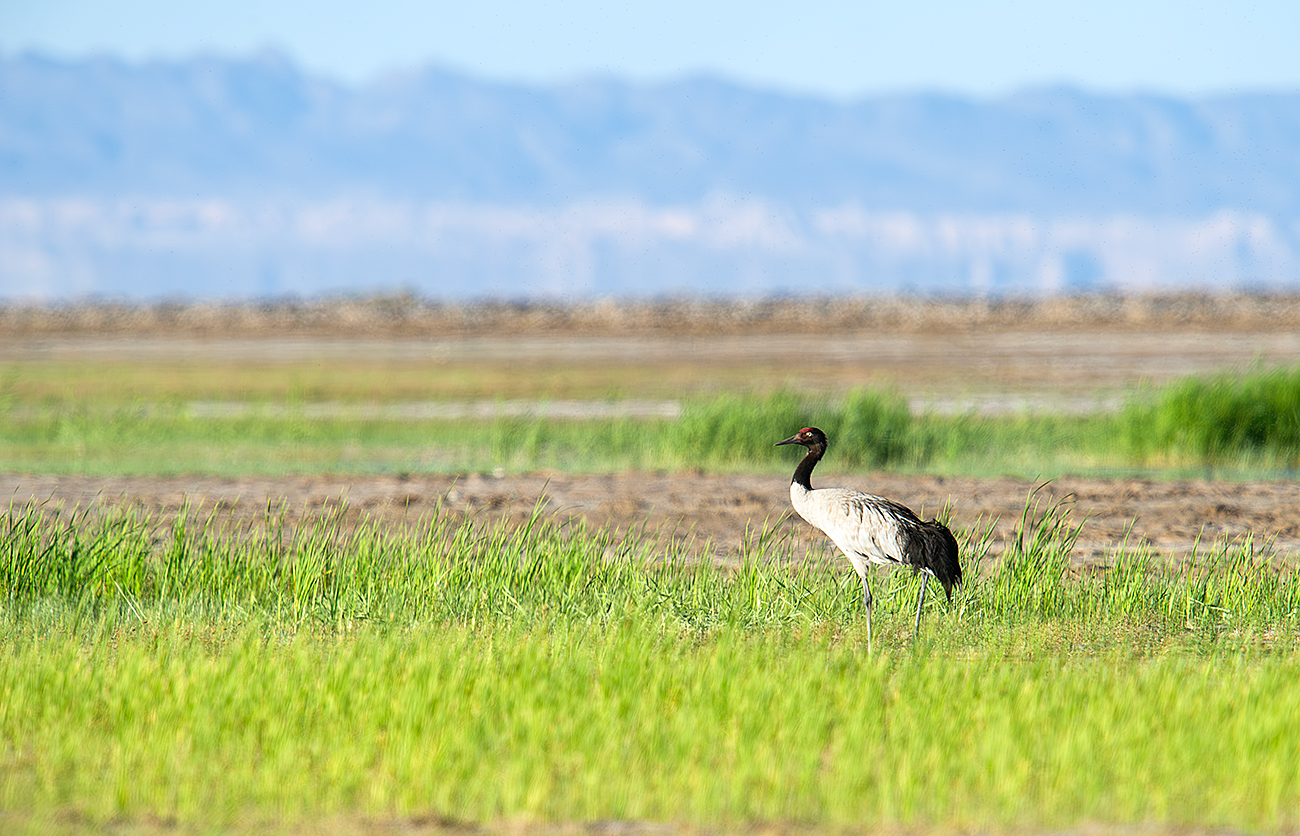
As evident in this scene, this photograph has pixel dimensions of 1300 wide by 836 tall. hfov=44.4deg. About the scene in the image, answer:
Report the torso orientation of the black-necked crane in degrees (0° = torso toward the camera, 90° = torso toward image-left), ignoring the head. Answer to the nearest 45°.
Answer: approximately 90°
